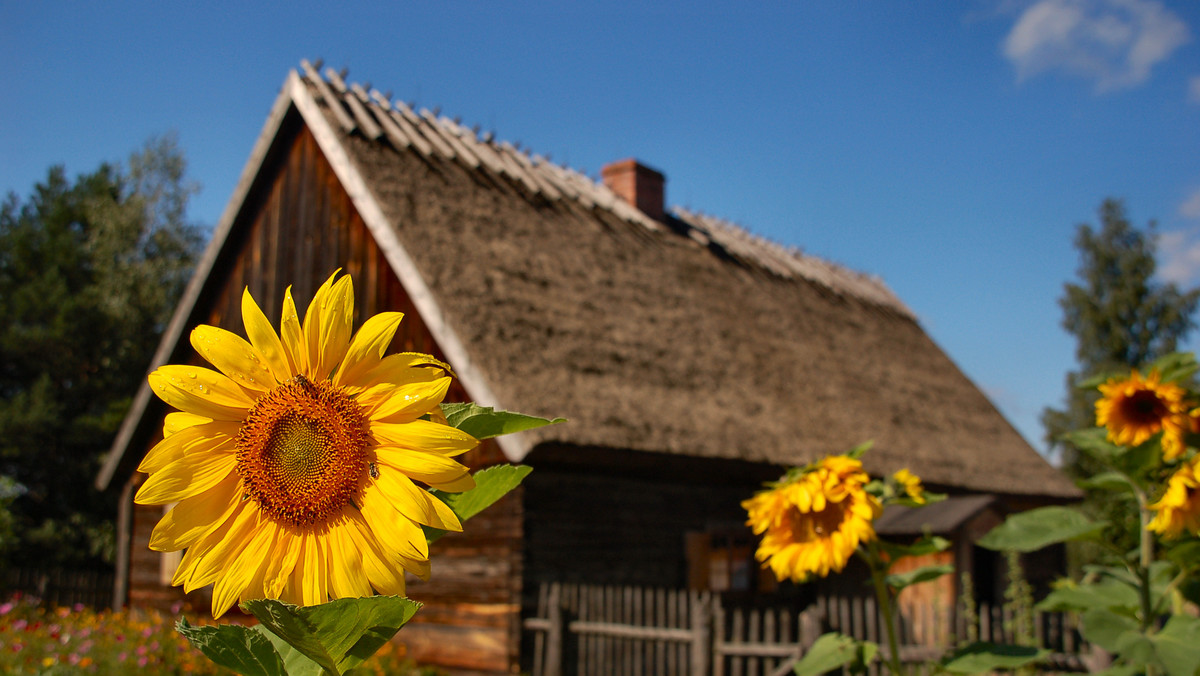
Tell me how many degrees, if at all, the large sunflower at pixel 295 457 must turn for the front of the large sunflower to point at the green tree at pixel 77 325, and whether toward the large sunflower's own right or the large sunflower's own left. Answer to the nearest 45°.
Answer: approximately 180°

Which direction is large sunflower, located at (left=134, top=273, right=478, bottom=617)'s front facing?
toward the camera

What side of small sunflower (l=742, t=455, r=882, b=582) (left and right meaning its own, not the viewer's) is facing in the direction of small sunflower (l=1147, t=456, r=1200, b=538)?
left

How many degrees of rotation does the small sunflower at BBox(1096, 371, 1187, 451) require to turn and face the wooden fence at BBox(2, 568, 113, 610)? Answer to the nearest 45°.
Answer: approximately 135° to its right

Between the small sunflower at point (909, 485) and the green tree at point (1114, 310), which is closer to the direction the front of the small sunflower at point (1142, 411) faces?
the small sunflower

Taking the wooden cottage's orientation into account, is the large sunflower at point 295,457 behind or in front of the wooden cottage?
in front

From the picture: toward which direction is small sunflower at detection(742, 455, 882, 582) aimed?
toward the camera

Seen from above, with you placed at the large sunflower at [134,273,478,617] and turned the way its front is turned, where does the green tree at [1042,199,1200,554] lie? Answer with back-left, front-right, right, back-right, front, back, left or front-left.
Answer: back-left

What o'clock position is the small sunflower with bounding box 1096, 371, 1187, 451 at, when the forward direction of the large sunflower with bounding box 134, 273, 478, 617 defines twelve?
The small sunflower is roughly at 8 o'clock from the large sunflower.

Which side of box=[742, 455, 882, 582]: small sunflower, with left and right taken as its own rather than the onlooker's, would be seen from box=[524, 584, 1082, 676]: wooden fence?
back

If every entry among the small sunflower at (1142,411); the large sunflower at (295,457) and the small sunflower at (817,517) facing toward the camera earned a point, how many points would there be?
3

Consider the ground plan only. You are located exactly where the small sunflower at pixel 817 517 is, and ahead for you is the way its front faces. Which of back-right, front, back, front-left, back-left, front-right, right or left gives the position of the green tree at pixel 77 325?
back-right

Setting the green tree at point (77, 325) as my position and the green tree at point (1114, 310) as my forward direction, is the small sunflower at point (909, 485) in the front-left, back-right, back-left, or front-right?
front-right
